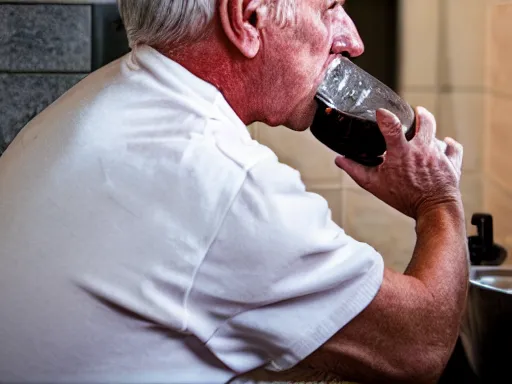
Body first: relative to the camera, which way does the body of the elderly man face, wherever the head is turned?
to the viewer's right
